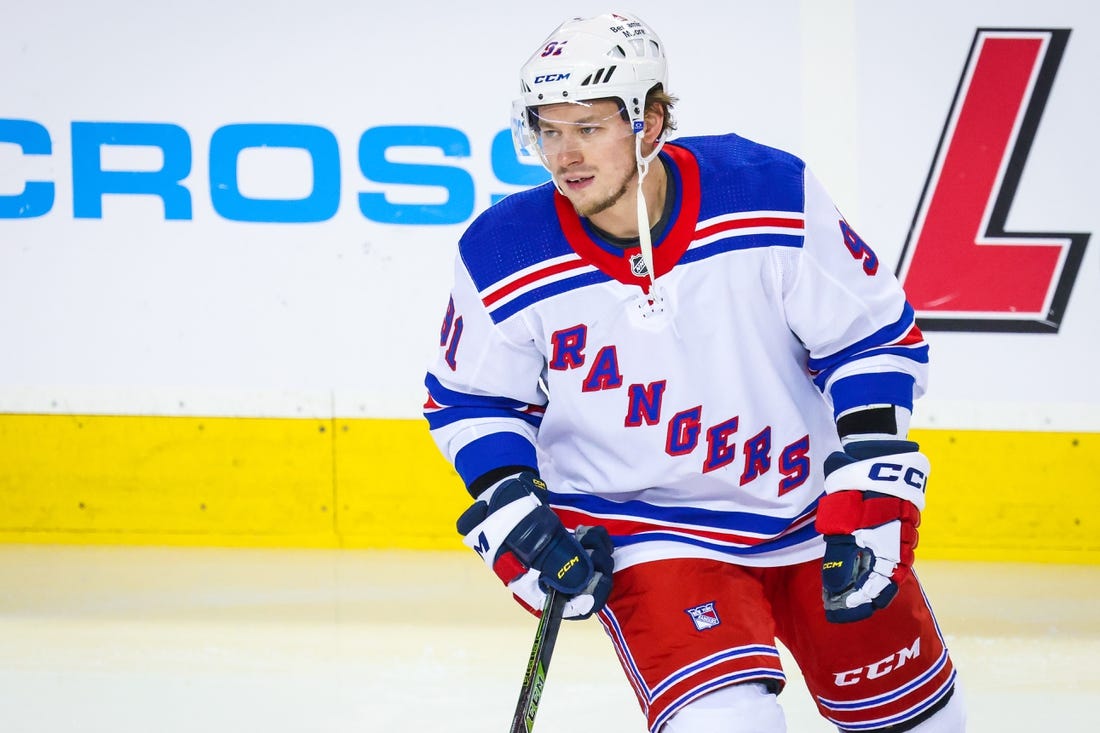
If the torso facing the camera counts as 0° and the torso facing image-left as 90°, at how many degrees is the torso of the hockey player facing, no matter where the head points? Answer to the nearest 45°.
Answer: approximately 0°
